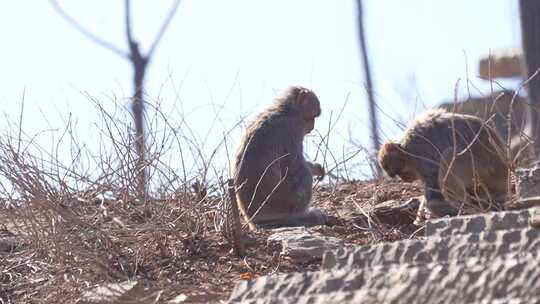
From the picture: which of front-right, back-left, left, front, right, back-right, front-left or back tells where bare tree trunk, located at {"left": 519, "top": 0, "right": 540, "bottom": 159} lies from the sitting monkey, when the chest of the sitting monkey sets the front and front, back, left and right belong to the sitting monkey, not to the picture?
front-left

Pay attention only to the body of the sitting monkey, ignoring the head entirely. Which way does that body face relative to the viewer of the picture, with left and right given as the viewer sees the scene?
facing to the right of the viewer

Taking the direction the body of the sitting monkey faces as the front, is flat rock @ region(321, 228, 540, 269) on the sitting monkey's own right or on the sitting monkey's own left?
on the sitting monkey's own right

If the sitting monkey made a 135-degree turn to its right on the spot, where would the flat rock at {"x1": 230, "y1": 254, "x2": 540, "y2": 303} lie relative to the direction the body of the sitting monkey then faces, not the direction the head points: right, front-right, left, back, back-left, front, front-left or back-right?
front-left
